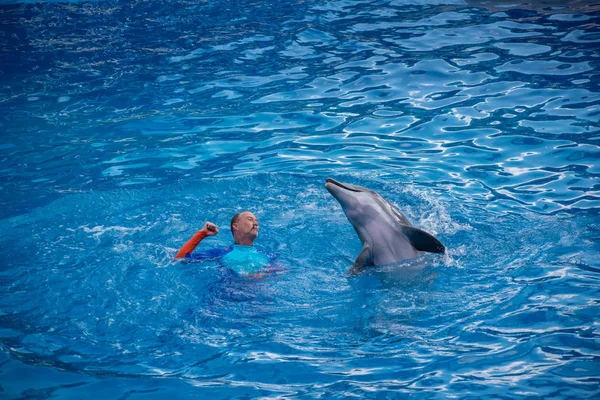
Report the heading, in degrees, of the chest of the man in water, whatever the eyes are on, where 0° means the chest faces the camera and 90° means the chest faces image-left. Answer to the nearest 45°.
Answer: approximately 315°
